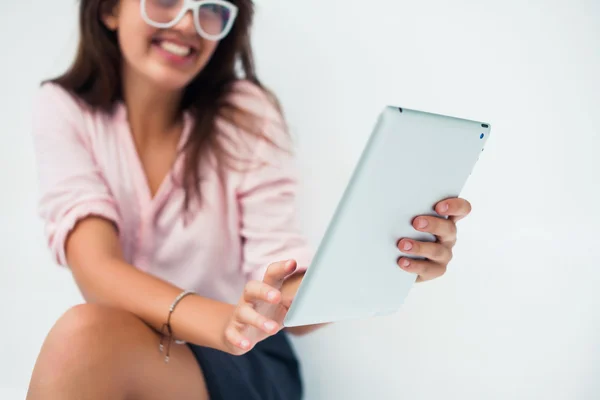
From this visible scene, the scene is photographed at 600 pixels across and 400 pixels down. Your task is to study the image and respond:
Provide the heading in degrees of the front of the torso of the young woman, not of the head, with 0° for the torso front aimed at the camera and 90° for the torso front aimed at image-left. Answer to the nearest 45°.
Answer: approximately 0°
